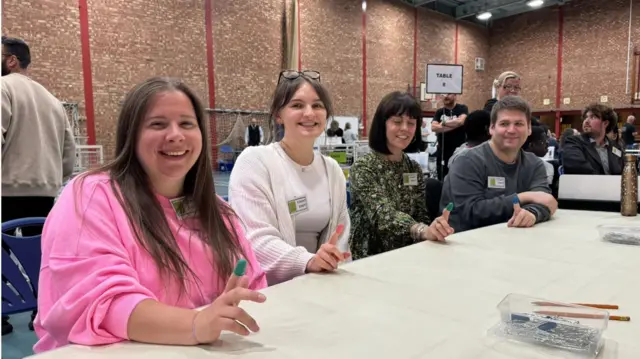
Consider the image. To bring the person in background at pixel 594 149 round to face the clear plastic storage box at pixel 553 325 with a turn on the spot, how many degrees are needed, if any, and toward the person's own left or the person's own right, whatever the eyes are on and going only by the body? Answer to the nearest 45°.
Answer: approximately 45° to the person's own right

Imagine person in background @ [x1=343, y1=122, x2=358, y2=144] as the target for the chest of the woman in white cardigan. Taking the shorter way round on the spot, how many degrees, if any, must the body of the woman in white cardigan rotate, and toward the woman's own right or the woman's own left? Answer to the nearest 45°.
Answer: approximately 135° to the woman's own left

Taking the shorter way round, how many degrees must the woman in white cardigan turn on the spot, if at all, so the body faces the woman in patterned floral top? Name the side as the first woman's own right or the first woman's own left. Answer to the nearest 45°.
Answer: approximately 90° to the first woman's own left

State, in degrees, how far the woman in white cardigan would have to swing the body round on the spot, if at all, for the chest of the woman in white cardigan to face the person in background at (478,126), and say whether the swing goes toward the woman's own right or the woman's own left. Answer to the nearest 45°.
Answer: approximately 90° to the woman's own left

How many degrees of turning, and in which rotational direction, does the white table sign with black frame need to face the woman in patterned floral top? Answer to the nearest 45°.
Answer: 0° — it already faces them

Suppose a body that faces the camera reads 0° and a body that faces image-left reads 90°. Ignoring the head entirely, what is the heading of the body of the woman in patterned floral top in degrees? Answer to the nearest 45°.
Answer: approximately 315°

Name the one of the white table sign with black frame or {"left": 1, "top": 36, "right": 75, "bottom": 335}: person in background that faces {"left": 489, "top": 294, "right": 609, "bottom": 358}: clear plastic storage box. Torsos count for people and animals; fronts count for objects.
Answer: the white table sign with black frame

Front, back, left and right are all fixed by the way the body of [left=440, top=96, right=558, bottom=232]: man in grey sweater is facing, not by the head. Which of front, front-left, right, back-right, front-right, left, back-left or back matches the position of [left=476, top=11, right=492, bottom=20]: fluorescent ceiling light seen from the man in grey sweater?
back-left

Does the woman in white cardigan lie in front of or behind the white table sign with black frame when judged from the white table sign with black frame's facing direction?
in front

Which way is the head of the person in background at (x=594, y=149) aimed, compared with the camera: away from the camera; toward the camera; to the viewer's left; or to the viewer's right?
to the viewer's left

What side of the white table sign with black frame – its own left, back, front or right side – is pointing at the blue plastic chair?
front
